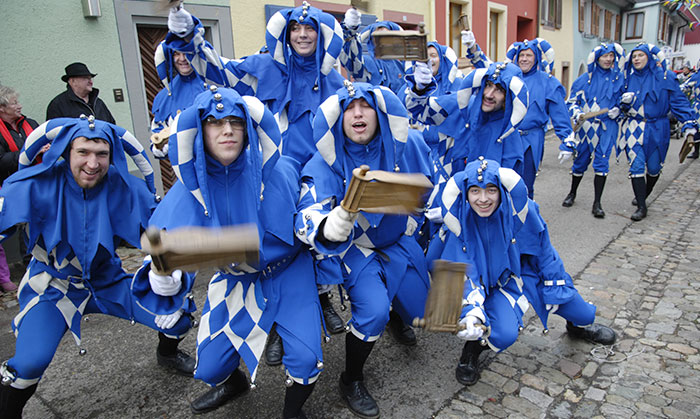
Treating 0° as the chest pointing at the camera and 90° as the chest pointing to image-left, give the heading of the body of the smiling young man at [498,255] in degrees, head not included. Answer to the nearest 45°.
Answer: approximately 0°

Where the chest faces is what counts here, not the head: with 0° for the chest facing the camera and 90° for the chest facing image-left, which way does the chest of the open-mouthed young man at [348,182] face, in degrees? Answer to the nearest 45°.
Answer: approximately 0°

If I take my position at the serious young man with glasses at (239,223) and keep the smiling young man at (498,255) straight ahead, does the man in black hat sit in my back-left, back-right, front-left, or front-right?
back-left

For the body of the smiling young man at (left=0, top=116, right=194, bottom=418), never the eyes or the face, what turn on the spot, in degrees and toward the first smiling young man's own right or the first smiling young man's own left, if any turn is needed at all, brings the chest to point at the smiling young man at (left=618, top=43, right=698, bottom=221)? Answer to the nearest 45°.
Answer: approximately 90° to the first smiling young man's own left

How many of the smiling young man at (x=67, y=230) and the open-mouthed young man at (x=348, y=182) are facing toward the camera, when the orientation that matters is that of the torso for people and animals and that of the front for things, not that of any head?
2

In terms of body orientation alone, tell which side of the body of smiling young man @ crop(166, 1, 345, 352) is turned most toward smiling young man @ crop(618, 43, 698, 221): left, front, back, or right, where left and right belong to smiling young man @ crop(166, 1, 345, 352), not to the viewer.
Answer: left

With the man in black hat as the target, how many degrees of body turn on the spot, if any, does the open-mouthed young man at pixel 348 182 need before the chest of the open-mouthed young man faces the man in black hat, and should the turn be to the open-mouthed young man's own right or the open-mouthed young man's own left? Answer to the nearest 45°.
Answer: approximately 135° to the open-mouthed young man's own right

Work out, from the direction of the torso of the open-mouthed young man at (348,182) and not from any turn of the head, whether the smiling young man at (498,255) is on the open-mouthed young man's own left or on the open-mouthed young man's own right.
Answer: on the open-mouthed young man's own left
